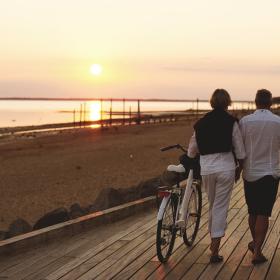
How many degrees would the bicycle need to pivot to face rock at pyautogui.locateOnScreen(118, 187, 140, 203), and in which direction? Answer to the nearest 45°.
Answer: approximately 45° to its left

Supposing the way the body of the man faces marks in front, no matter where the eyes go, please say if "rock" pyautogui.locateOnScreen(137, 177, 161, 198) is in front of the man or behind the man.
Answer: in front

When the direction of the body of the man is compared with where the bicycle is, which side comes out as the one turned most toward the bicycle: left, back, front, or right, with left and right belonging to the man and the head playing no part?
left

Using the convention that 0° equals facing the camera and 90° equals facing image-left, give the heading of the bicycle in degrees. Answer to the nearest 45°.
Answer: approximately 225°

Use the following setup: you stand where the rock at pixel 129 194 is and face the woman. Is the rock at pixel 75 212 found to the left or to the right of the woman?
right

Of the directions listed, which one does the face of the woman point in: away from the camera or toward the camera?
away from the camera

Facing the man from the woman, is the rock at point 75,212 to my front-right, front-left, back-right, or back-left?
back-left

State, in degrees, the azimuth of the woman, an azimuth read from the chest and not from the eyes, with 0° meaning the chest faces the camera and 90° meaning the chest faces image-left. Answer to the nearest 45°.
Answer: approximately 180°

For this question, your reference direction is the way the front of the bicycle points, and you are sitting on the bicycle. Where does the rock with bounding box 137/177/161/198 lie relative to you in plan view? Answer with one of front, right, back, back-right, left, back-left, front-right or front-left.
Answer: front-left

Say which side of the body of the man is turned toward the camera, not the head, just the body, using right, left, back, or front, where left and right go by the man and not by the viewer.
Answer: back
